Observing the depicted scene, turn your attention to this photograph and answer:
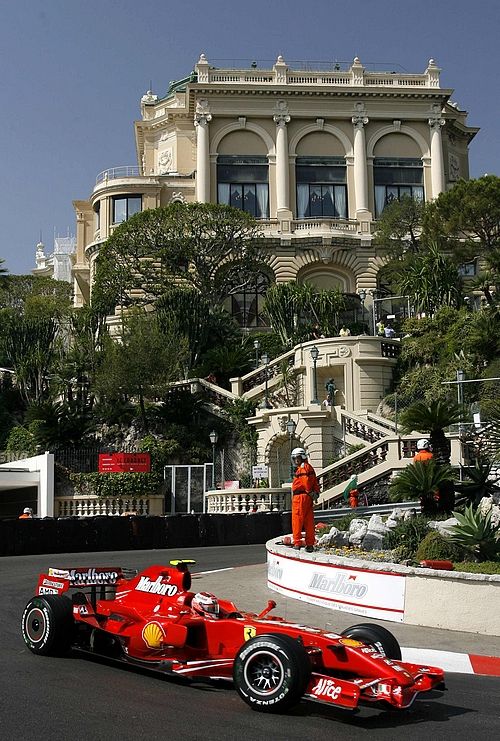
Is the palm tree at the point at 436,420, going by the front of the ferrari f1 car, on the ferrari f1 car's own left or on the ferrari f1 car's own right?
on the ferrari f1 car's own left

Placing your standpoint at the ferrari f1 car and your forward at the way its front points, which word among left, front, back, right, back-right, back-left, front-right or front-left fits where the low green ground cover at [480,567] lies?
left

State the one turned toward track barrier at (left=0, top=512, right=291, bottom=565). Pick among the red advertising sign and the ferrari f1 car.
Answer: the red advertising sign

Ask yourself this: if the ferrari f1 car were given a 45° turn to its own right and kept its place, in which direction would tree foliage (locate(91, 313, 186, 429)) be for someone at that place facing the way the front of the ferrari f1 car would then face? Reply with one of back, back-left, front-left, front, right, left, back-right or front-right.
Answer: back

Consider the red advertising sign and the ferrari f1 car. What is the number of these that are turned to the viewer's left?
0

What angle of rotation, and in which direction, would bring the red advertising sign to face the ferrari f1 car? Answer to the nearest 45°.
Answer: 0° — it already faces it

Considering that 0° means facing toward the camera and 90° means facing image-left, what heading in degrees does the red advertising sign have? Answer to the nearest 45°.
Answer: approximately 0°

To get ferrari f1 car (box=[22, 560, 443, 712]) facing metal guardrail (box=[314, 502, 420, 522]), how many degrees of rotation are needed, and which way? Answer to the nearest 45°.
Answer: approximately 135° to its left

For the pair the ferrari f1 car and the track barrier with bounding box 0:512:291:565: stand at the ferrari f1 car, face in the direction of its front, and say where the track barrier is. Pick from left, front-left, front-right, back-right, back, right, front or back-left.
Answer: back-left

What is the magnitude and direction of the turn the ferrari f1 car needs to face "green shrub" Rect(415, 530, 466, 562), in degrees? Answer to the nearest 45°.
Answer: approximately 90° to its left

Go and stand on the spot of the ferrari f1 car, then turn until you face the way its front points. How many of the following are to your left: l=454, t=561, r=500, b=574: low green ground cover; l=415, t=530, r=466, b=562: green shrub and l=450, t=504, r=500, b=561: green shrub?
3
